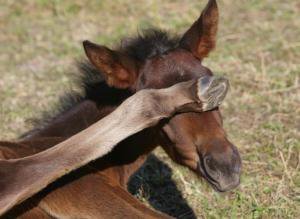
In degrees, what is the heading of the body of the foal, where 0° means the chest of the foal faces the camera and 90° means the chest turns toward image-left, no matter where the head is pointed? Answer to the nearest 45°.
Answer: approximately 315°
